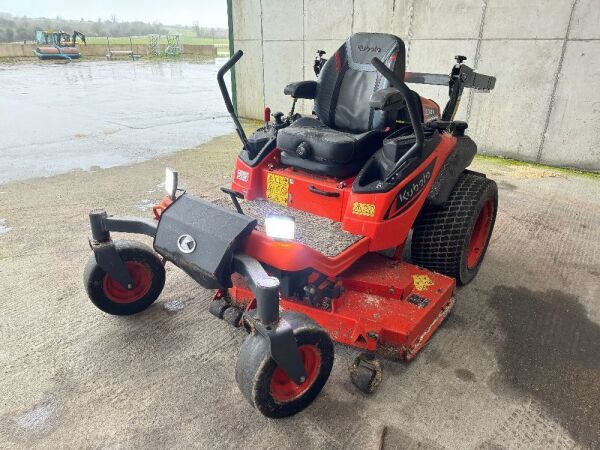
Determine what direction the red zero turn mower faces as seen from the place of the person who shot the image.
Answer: facing the viewer and to the left of the viewer
